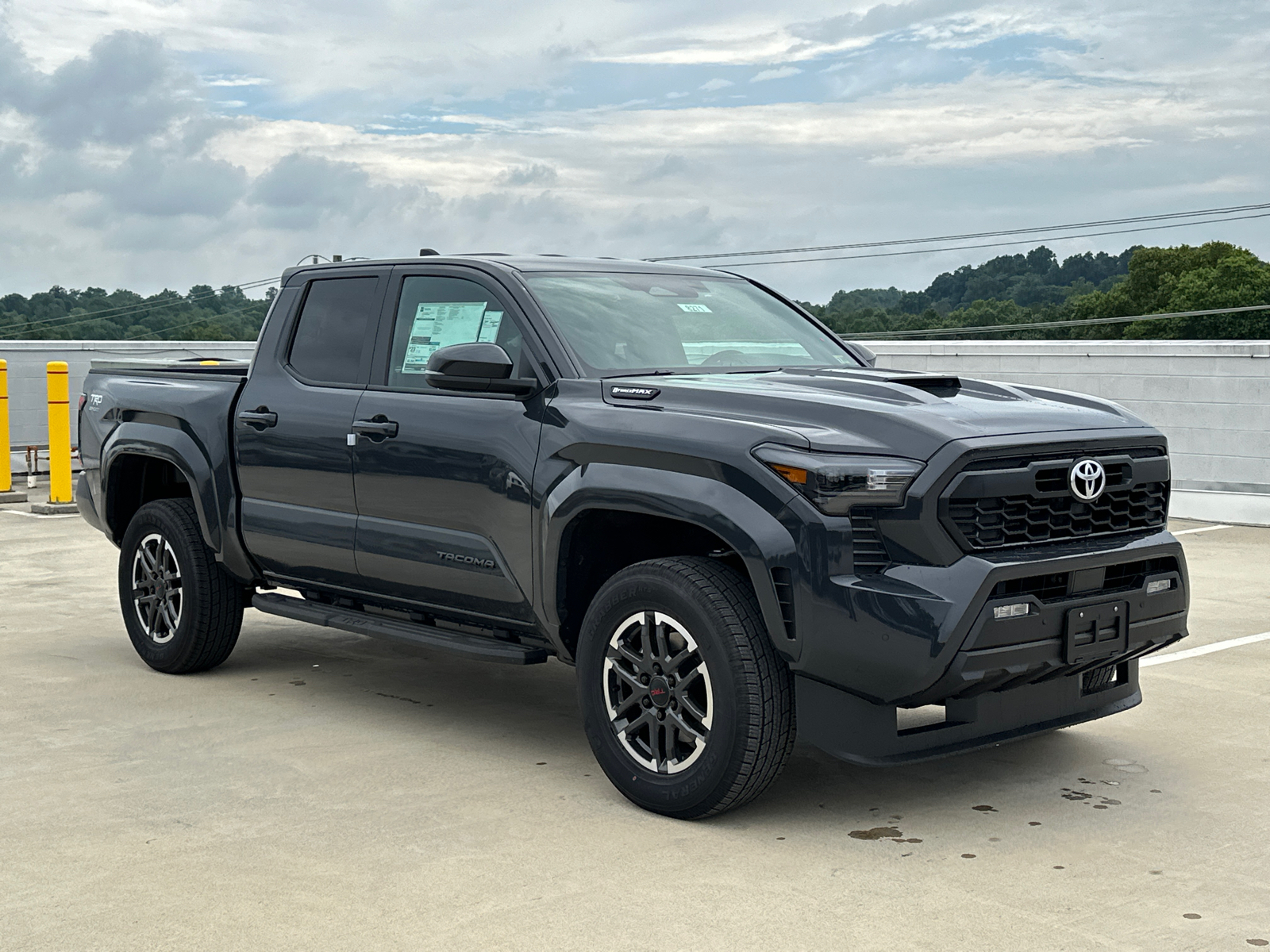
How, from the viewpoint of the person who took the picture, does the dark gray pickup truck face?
facing the viewer and to the right of the viewer

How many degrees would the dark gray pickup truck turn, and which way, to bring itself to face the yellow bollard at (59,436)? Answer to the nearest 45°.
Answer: approximately 180°

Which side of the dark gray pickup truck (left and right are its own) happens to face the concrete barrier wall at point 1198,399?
left

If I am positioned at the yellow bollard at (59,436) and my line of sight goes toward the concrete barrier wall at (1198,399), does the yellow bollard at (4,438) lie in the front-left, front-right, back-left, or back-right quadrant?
back-left

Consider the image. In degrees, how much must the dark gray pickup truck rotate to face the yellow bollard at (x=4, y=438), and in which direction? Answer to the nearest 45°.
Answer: approximately 180°

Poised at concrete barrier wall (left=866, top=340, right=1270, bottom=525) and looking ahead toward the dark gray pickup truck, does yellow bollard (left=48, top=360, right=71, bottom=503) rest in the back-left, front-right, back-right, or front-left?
front-right
